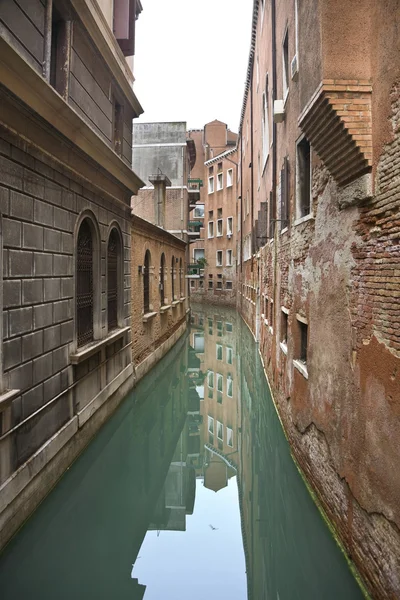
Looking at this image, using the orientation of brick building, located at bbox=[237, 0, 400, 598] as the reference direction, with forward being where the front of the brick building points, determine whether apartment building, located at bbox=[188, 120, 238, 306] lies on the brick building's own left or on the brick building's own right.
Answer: on the brick building's own right

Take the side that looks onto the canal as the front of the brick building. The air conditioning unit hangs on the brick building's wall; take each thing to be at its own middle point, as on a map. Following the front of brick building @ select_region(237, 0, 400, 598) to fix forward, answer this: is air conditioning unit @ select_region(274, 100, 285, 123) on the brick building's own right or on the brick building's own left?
on the brick building's own right

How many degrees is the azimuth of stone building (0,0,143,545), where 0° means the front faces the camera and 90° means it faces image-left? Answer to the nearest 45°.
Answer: approximately 270°

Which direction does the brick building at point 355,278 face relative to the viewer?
to the viewer's left

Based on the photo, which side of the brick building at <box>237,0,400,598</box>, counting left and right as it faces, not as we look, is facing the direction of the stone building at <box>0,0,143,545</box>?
front

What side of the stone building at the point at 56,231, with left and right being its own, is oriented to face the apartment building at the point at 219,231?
left

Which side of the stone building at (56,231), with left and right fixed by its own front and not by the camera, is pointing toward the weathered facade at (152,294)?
left

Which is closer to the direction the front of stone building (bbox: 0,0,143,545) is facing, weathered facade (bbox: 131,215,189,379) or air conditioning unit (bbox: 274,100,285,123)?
the air conditioning unit

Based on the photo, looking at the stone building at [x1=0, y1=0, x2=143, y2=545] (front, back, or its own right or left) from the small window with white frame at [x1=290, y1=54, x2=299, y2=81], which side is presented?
front

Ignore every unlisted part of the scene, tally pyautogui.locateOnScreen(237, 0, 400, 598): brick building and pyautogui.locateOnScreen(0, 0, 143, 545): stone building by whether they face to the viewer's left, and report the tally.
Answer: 1
